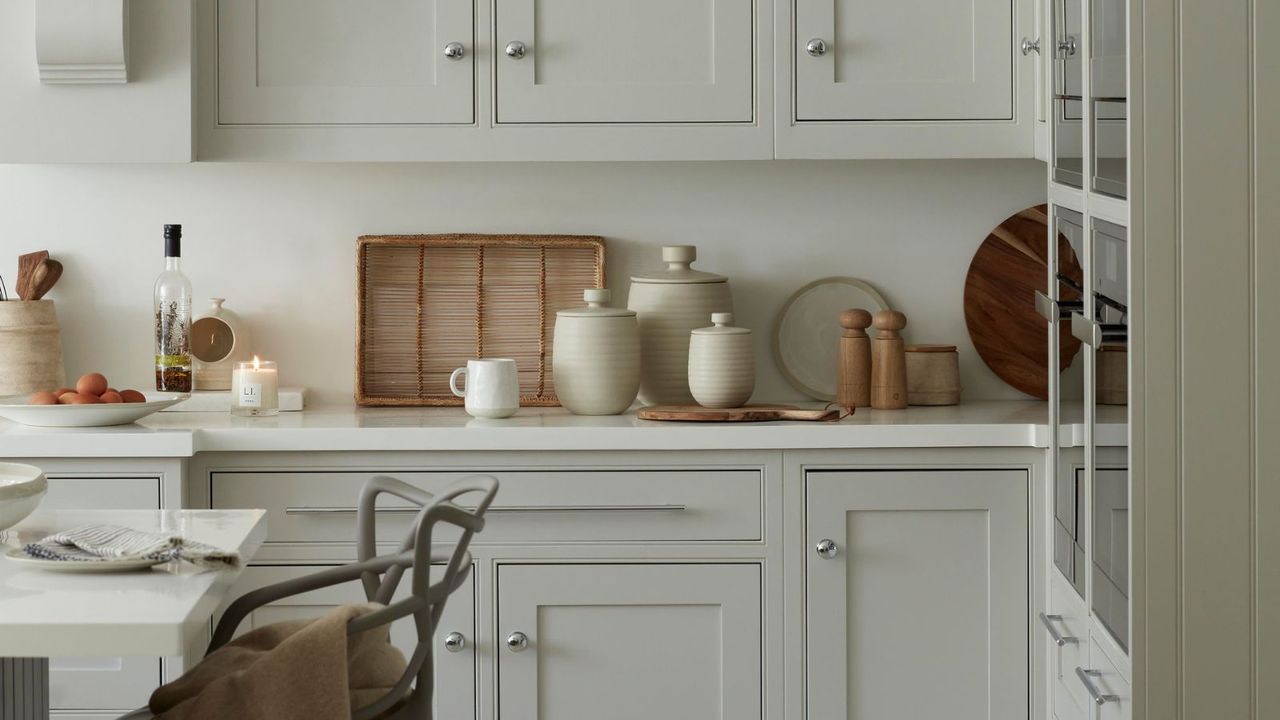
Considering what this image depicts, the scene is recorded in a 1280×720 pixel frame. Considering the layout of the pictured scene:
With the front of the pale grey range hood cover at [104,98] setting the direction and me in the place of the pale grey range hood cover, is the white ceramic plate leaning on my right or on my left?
on my left

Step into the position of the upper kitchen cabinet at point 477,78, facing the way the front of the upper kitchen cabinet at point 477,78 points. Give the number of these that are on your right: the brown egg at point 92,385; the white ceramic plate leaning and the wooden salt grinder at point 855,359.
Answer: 1

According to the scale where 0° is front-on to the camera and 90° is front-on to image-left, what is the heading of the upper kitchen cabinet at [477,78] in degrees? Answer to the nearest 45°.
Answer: approximately 0°

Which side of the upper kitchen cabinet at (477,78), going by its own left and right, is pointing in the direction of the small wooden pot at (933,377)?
left

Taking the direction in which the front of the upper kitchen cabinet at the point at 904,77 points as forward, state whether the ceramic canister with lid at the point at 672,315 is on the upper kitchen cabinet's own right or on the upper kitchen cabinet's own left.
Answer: on the upper kitchen cabinet's own right

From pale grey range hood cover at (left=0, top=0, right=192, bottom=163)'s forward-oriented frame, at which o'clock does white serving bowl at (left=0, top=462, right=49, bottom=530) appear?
The white serving bowl is roughly at 12 o'clock from the pale grey range hood cover.

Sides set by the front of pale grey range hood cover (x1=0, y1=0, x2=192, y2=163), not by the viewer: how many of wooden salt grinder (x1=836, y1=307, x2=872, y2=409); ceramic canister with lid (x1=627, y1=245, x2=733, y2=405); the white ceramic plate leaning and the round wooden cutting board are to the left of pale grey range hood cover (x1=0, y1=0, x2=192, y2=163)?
4

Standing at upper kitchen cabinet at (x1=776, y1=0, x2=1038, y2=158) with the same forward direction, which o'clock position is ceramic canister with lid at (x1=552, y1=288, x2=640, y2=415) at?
The ceramic canister with lid is roughly at 3 o'clock from the upper kitchen cabinet.

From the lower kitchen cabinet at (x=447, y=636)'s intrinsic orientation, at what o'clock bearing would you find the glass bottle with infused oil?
The glass bottle with infused oil is roughly at 4 o'clock from the lower kitchen cabinet.

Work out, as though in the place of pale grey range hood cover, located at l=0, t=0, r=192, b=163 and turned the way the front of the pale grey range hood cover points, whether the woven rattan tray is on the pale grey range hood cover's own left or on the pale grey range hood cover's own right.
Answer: on the pale grey range hood cover's own left
